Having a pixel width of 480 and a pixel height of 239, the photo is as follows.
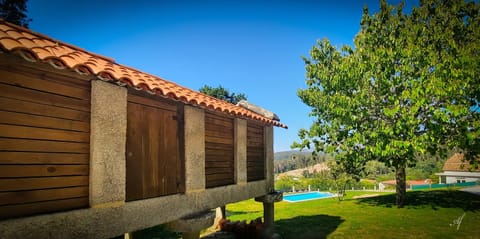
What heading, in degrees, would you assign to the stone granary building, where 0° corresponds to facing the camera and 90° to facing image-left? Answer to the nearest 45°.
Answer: approximately 315°

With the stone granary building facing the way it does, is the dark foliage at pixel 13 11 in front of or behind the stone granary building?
behind

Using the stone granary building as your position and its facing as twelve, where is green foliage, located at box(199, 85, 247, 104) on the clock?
The green foliage is roughly at 8 o'clock from the stone granary building.

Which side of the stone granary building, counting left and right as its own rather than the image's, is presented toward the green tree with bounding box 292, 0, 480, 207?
left
